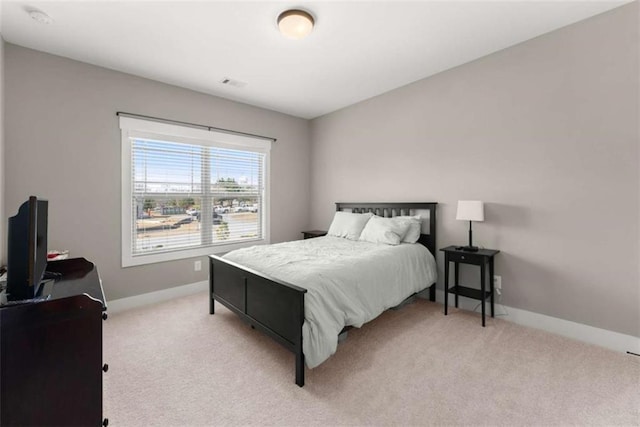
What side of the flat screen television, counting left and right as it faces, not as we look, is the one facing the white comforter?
front

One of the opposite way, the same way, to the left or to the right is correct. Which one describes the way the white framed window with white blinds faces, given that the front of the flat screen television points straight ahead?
to the right

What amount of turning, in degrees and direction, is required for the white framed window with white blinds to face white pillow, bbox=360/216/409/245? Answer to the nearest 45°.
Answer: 0° — it already faces it

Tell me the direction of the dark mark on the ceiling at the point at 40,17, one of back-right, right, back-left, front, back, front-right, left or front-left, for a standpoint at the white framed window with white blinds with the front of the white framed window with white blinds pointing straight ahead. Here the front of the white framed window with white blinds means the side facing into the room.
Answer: right

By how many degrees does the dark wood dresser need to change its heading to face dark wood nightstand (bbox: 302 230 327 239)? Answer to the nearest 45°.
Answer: approximately 45° to its left

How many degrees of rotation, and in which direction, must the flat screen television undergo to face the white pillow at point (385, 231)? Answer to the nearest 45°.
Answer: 0° — it already faces it

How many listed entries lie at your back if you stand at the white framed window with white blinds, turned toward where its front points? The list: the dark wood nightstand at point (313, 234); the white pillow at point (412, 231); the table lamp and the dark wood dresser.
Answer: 0

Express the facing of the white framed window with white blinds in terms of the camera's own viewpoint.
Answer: facing the viewer and to the right of the viewer

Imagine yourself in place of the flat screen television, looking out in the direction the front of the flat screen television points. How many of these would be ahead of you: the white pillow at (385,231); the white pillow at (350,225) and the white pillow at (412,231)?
3

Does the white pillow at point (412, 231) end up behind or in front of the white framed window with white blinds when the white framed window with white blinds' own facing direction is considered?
in front

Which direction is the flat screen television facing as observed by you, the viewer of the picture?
facing to the right of the viewer

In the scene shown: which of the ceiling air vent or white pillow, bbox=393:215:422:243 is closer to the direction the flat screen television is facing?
the white pillow

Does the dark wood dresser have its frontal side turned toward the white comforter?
yes

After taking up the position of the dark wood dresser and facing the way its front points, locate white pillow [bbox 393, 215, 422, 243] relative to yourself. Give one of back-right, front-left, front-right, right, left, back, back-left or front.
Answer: front

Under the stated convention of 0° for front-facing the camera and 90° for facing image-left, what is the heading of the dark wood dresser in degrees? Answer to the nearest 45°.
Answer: approximately 270°
